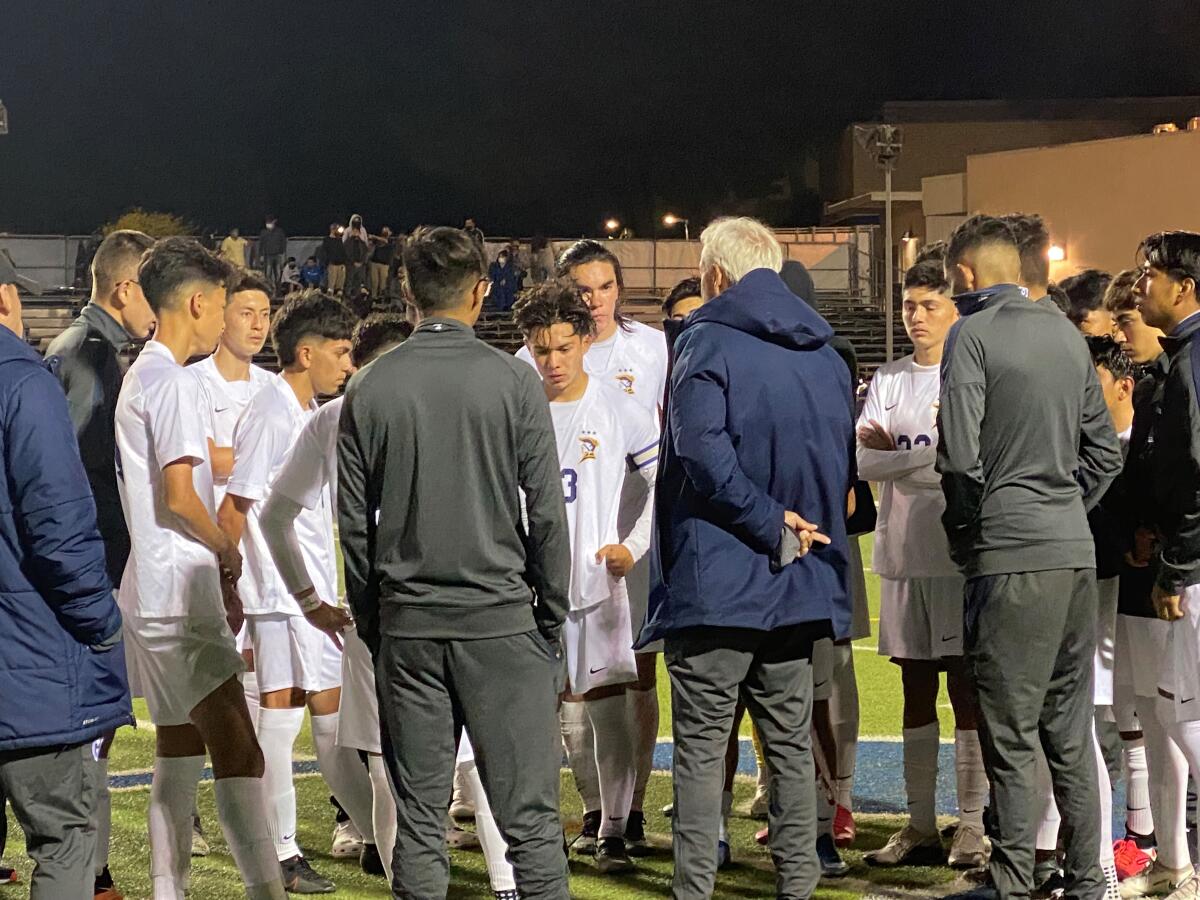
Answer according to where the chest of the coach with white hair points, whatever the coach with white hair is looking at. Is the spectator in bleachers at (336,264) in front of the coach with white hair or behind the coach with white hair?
in front

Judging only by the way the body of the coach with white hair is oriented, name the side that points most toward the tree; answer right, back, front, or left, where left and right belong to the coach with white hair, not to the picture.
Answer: front

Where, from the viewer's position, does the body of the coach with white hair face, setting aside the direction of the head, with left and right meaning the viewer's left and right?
facing away from the viewer and to the left of the viewer

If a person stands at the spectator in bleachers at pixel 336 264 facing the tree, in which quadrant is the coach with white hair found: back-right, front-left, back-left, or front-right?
back-left
